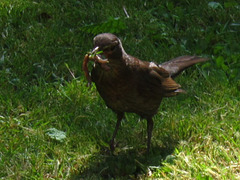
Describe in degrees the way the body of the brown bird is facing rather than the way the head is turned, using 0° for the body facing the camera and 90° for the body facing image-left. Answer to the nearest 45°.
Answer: approximately 45°
